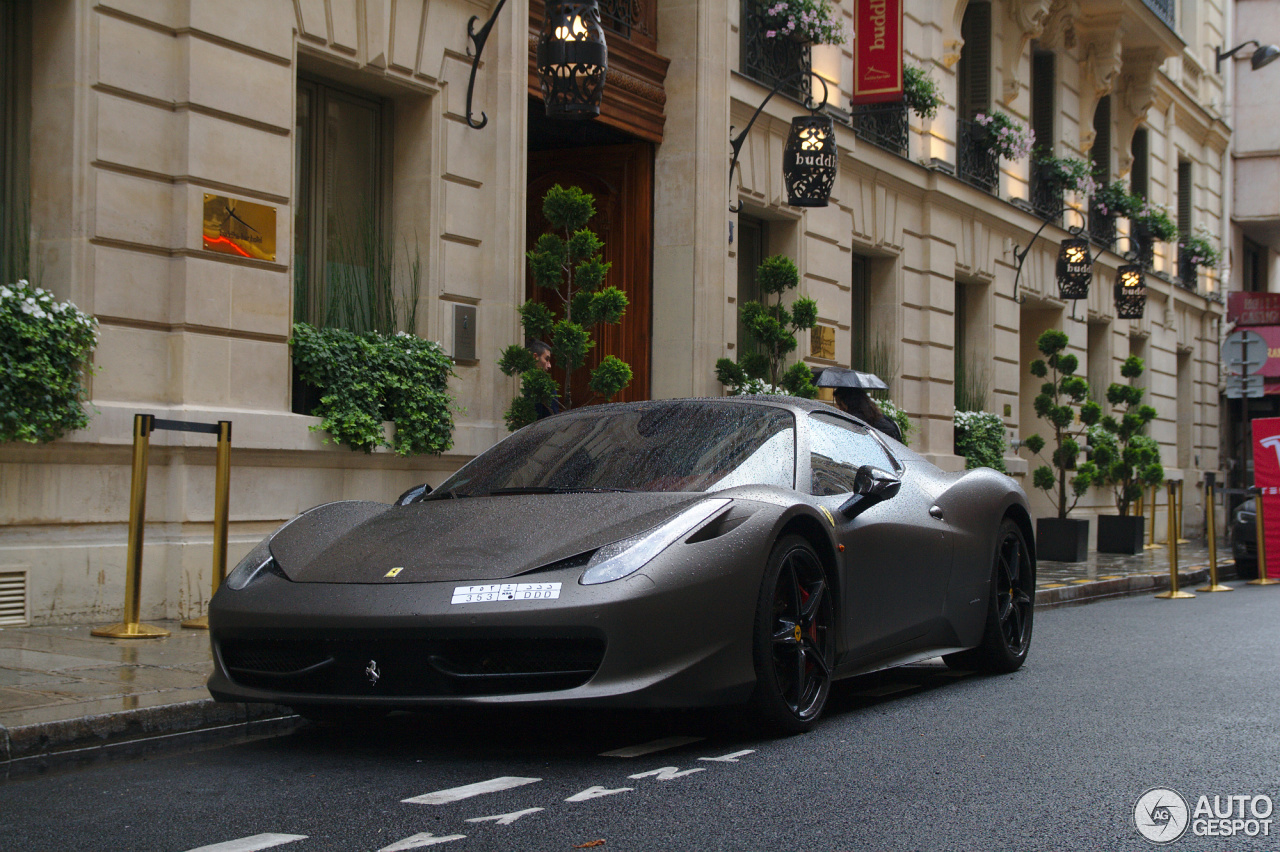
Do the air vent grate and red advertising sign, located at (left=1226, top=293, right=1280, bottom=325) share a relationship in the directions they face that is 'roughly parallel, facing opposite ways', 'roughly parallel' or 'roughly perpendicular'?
roughly perpendicular

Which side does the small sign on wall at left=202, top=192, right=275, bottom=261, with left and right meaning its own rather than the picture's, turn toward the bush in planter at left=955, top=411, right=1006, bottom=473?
left

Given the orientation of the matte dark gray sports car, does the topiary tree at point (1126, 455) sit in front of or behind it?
behind

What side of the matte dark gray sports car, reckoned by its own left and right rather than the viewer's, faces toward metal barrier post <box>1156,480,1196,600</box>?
back

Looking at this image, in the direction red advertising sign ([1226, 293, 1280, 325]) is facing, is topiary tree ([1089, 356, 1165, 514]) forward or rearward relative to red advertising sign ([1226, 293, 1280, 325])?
forward

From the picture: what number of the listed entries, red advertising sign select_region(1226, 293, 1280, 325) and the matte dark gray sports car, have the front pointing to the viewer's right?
0

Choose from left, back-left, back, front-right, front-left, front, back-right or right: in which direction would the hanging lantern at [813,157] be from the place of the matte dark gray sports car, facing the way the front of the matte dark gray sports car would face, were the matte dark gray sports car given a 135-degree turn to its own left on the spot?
left

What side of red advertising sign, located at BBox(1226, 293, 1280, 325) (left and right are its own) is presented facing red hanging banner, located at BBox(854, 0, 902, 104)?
front

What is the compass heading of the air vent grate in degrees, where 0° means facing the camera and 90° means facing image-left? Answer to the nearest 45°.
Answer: approximately 315°

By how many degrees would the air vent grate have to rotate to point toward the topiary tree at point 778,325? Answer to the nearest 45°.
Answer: approximately 90° to its left

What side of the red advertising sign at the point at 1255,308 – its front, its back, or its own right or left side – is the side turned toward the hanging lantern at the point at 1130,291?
front

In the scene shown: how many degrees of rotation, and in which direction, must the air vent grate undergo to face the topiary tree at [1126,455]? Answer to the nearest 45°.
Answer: approximately 90° to its left

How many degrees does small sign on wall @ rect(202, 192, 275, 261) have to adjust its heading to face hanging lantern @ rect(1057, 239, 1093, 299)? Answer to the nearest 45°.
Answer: approximately 90° to its left

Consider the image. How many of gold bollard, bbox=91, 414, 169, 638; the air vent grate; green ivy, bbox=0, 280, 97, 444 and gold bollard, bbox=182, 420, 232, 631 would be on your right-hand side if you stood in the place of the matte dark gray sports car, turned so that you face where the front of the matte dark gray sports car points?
4

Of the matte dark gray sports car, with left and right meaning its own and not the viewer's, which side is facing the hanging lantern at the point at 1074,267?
back

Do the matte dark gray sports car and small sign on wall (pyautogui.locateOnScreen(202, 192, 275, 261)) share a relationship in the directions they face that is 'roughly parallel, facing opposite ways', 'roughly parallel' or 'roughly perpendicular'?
roughly perpendicular

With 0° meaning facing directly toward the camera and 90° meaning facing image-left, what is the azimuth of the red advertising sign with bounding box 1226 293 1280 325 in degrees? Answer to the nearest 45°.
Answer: approximately 0°
